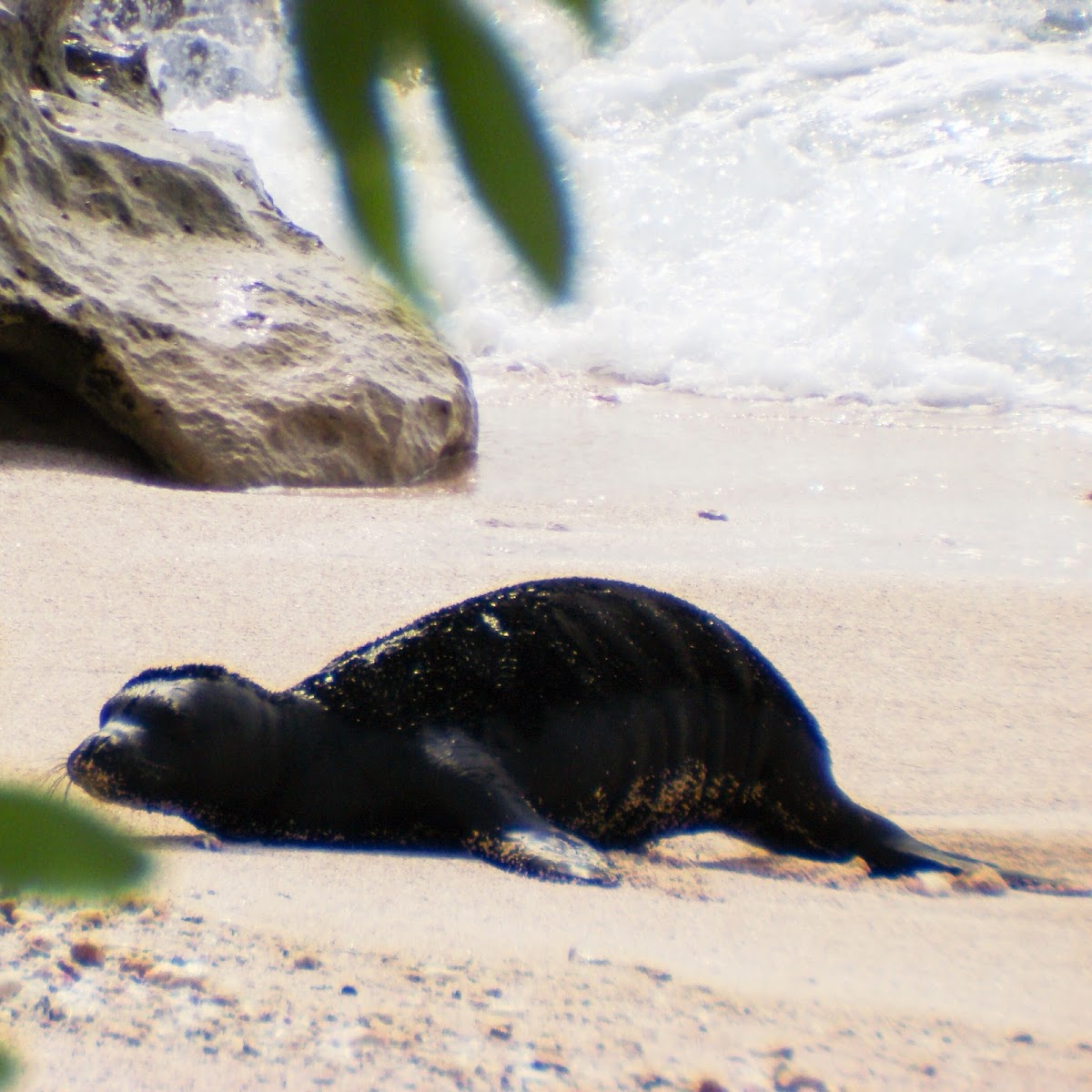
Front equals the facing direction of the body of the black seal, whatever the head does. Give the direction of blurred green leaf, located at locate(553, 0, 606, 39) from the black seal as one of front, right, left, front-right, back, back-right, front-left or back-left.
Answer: left

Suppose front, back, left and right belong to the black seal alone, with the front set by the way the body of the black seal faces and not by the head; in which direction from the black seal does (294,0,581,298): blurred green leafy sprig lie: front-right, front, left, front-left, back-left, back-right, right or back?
left

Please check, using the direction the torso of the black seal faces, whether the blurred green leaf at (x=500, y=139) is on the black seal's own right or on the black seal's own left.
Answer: on the black seal's own left

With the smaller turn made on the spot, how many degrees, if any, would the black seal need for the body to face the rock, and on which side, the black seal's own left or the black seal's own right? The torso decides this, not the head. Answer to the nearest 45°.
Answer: approximately 45° to the black seal's own right

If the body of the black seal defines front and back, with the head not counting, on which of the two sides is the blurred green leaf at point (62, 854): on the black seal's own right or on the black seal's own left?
on the black seal's own left

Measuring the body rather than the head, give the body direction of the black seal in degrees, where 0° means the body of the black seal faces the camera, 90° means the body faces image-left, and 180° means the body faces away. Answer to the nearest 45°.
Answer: approximately 90°

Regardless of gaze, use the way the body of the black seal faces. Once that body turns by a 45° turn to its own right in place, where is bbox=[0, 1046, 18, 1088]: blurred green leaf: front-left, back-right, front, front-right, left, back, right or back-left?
back-left

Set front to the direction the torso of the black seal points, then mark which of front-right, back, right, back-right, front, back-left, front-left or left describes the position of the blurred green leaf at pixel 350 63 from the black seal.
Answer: left
